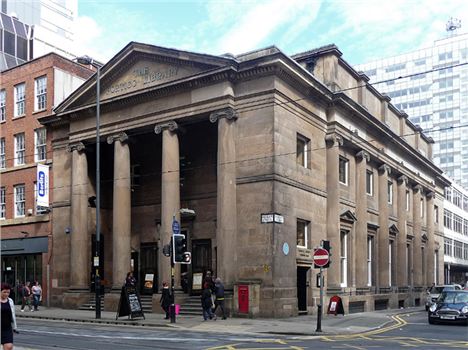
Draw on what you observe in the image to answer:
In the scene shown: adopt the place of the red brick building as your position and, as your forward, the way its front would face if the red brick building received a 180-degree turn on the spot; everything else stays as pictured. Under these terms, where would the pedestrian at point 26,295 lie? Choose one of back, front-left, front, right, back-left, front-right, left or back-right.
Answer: back-right

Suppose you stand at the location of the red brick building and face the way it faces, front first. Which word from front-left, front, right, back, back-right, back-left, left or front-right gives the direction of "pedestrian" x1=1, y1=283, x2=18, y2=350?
front-left

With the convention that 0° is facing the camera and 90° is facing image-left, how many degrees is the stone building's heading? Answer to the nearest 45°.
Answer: approximately 45°

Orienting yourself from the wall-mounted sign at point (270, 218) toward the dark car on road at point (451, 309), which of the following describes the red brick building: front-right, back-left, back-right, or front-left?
back-left

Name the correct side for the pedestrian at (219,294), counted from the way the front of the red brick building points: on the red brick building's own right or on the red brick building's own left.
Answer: on the red brick building's own left

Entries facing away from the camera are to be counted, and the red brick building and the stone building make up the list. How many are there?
0

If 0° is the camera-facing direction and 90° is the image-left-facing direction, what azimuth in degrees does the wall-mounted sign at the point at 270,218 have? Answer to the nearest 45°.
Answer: approximately 0°
